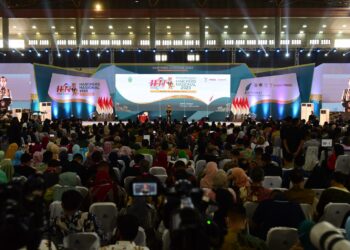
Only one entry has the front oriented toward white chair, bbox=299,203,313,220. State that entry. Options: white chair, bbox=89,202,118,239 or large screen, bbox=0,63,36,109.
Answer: the large screen

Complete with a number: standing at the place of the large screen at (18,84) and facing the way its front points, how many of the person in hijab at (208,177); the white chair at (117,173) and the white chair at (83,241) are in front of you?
3

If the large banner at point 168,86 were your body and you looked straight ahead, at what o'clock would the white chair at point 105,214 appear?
The white chair is roughly at 12 o'clock from the large banner.

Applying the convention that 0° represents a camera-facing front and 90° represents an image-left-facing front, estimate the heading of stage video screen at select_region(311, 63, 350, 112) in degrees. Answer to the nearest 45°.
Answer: approximately 0°

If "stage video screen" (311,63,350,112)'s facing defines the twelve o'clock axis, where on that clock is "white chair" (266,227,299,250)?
The white chair is roughly at 12 o'clock from the stage video screen.

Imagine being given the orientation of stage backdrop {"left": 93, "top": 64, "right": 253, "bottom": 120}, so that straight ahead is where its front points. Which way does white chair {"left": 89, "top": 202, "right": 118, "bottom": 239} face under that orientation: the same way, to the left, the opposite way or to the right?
the opposite way

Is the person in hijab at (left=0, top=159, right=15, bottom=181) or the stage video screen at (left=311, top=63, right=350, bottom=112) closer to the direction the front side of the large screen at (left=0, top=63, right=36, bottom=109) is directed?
the person in hijab

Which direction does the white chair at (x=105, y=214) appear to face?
away from the camera

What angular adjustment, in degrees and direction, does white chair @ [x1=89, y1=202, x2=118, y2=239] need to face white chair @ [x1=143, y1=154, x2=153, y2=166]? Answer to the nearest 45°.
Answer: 0° — it already faces it

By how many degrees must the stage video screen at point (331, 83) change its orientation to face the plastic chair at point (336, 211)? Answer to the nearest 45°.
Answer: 0° — it already faces it
